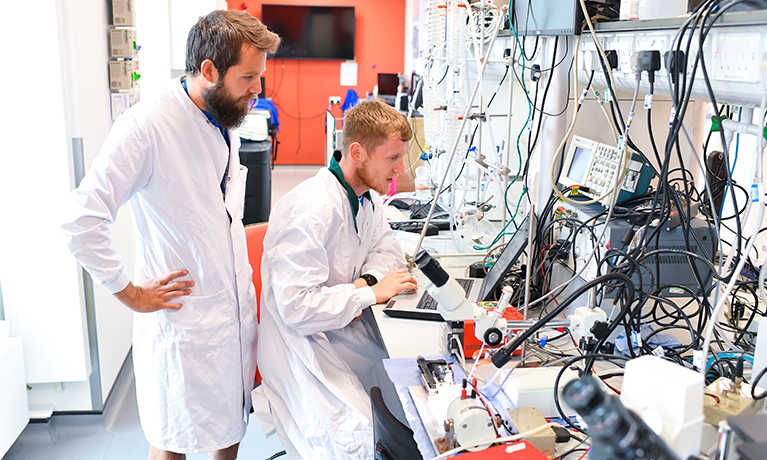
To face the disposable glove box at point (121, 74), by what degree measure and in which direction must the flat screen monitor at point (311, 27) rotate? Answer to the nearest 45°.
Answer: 0° — it already faces it

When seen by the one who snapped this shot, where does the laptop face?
facing to the left of the viewer

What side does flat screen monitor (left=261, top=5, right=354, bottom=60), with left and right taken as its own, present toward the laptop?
front

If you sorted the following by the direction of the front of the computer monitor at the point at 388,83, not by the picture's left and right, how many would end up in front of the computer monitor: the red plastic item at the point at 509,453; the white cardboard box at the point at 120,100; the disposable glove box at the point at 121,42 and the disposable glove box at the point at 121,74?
4

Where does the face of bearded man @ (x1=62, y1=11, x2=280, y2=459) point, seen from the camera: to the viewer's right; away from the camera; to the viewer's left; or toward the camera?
to the viewer's right

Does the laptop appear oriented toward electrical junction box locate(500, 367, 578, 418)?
no

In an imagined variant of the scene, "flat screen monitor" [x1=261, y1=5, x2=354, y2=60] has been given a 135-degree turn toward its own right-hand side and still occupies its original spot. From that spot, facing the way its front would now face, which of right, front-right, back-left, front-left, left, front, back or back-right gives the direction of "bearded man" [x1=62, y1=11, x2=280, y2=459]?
back-left

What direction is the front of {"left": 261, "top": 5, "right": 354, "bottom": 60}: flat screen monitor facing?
toward the camera

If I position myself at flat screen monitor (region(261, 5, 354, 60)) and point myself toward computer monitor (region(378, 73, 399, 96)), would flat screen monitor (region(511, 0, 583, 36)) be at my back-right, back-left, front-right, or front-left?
front-right

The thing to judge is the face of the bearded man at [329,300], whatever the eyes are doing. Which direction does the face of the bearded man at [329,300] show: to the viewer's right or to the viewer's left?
to the viewer's right

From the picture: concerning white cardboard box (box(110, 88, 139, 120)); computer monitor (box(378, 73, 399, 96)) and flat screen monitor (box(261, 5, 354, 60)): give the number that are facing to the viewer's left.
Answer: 0

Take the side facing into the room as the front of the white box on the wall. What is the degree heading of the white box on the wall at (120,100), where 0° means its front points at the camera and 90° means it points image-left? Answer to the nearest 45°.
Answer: approximately 315°

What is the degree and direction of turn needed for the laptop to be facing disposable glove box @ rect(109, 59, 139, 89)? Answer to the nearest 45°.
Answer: approximately 45° to its right

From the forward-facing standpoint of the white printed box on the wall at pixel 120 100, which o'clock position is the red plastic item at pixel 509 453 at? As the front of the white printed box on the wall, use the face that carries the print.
The red plastic item is roughly at 1 o'clock from the white printed box on the wall.

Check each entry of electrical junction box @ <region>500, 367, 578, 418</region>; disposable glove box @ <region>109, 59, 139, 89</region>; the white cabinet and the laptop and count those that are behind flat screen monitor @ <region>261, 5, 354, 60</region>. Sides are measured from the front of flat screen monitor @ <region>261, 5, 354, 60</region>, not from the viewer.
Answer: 0

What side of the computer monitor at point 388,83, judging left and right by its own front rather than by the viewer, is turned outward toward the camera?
front
